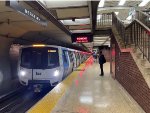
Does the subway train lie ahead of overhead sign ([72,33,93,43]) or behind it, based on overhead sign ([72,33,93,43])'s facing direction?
ahead

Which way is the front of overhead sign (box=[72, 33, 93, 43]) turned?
toward the camera

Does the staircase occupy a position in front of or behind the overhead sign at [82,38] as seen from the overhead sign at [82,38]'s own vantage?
in front

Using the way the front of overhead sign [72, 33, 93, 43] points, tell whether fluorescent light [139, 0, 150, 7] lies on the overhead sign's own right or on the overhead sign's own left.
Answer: on the overhead sign's own left

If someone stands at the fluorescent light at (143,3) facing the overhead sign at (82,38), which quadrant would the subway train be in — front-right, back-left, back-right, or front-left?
front-left

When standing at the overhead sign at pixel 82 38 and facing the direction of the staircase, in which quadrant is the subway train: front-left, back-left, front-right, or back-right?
front-right
